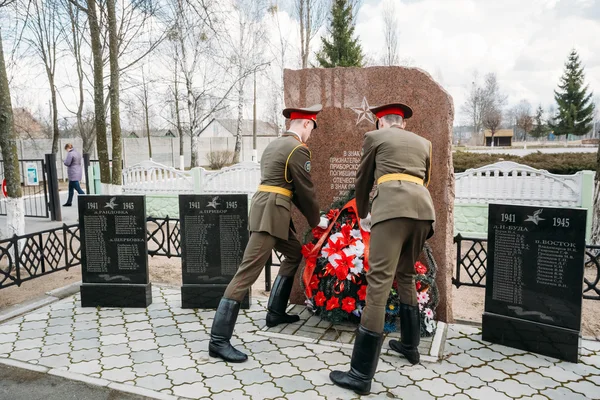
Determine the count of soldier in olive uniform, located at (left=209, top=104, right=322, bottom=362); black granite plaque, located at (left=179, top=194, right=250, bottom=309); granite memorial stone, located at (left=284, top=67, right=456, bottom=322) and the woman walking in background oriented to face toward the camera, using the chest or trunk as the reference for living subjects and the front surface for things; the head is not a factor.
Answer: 2

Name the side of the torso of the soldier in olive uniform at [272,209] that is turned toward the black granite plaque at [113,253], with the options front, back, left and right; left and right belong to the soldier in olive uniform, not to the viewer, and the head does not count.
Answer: left

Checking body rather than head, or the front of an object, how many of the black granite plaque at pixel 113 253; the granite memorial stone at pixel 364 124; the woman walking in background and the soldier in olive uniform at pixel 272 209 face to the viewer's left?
1

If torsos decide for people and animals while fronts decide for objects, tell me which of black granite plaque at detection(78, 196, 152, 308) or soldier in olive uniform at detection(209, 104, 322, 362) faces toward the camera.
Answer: the black granite plaque

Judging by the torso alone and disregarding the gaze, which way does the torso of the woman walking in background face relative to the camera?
to the viewer's left

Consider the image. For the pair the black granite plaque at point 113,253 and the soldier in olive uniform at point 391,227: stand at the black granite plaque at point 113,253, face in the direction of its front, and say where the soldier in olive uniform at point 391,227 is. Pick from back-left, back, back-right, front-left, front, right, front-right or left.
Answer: front-left

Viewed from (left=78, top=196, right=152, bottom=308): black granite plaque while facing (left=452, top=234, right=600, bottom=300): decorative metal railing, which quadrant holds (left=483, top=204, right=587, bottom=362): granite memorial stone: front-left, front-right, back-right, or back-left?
front-right

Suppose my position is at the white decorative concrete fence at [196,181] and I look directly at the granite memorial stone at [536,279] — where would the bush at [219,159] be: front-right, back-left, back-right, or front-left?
back-left

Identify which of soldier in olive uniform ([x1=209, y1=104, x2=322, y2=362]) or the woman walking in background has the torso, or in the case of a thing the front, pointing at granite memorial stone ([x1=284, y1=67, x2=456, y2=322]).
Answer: the soldier in olive uniform

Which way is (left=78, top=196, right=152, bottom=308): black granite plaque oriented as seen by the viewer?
toward the camera

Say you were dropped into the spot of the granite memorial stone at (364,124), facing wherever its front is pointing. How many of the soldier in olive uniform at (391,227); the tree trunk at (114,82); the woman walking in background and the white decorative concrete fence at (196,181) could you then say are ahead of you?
1

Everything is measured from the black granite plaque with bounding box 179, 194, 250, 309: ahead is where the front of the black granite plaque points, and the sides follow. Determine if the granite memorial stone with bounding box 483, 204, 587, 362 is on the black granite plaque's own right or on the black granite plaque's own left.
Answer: on the black granite plaque's own left

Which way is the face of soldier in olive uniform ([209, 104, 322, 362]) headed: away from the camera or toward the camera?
away from the camera

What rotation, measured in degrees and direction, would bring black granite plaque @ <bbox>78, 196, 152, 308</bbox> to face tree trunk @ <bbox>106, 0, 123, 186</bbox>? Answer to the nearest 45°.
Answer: approximately 180°

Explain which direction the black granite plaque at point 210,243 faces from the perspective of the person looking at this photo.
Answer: facing the viewer

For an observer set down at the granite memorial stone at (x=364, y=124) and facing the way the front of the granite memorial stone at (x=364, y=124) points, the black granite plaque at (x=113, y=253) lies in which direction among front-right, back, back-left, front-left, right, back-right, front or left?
right

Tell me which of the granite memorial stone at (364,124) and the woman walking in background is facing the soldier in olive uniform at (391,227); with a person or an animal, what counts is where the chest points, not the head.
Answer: the granite memorial stone

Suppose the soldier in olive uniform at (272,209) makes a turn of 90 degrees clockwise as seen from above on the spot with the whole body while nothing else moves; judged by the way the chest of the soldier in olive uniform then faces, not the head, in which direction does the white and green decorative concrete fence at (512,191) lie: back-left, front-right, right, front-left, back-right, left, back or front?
left
